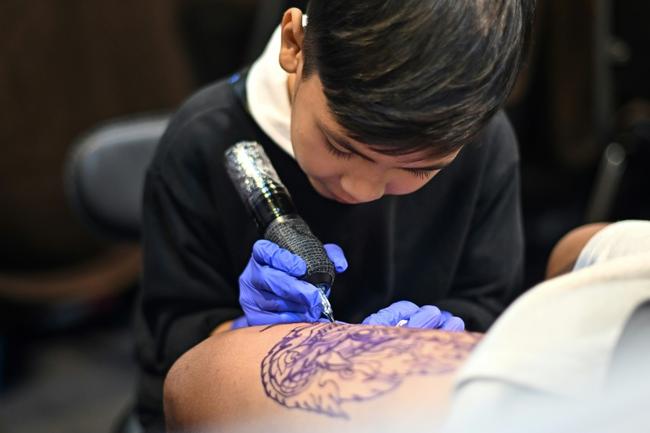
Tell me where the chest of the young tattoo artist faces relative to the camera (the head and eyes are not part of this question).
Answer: toward the camera
